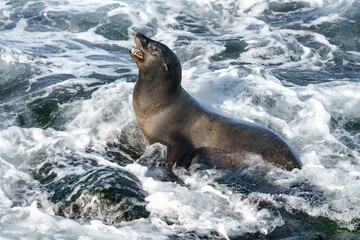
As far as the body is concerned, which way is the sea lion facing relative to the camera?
to the viewer's left
